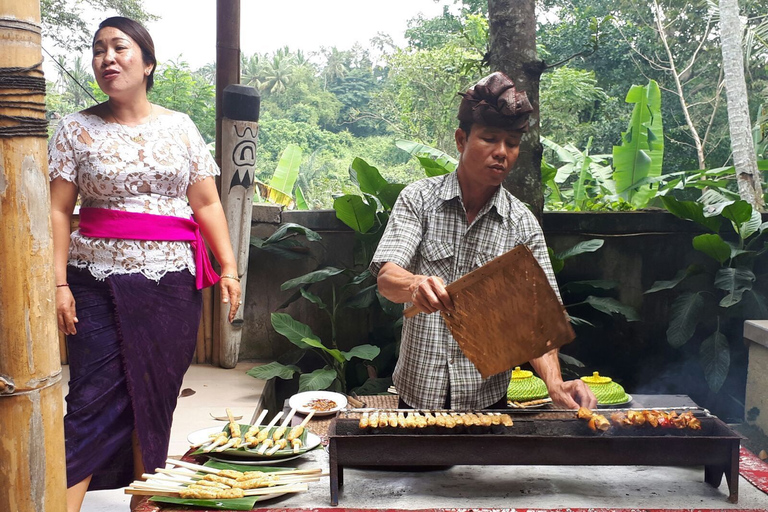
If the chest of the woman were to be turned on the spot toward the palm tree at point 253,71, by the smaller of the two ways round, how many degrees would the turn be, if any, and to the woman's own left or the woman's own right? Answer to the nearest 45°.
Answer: approximately 180°

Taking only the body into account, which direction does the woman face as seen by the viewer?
toward the camera

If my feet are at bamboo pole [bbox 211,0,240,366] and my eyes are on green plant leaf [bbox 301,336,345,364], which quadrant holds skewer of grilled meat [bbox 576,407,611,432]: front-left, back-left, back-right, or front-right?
front-right

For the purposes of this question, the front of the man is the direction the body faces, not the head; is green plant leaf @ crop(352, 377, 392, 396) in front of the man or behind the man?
behind

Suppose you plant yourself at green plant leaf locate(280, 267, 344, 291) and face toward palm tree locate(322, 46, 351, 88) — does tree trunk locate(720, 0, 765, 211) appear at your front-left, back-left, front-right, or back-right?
front-right

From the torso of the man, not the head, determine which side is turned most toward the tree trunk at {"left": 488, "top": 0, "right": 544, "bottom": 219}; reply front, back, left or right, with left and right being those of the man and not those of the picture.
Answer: back

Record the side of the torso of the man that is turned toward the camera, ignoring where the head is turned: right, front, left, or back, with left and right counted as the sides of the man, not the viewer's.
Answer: front

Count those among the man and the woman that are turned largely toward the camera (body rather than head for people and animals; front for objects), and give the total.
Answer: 2

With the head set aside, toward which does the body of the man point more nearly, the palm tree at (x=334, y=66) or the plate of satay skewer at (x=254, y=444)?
the plate of satay skewer

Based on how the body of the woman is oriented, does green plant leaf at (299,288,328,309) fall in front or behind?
behind

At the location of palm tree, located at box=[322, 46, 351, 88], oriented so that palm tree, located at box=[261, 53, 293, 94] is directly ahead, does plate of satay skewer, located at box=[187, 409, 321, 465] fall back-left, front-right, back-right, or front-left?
front-left

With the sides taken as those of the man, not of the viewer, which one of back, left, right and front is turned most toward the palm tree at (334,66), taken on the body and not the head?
back

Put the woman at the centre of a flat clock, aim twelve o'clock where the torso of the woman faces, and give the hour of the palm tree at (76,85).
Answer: The palm tree is roughly at 6 o'clock from the woman.

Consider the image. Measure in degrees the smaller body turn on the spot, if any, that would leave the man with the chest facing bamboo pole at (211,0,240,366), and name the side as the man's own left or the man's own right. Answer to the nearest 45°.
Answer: approximately 135° to the man's own right
